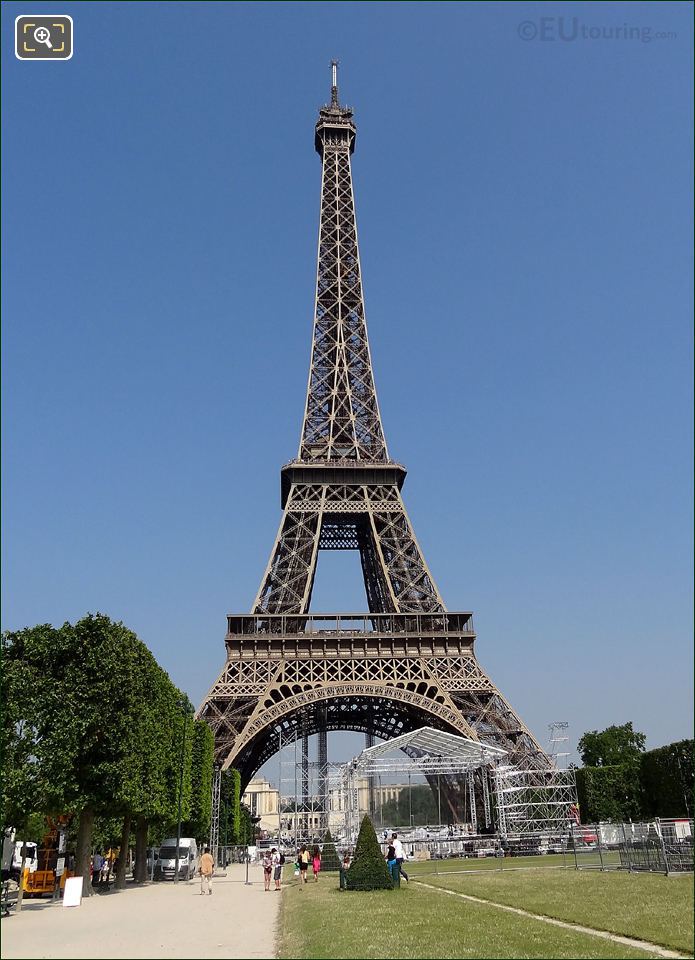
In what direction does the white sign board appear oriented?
toward the camera

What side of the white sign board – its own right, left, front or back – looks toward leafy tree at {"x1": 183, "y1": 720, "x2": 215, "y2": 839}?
back

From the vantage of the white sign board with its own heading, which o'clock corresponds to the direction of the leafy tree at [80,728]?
The leafy tree is roughly at 6 o'clock from the white sign board.

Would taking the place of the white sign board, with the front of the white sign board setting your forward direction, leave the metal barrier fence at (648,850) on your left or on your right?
on your left
